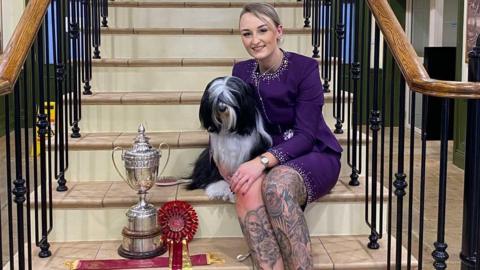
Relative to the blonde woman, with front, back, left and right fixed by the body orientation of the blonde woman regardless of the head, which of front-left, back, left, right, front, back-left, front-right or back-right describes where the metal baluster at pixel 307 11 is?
back-right

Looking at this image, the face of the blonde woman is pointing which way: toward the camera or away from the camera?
toward the camera

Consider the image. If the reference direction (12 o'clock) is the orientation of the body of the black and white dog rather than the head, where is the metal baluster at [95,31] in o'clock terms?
The metal baluster is roughly at 5 o'clock from the black and white dog.

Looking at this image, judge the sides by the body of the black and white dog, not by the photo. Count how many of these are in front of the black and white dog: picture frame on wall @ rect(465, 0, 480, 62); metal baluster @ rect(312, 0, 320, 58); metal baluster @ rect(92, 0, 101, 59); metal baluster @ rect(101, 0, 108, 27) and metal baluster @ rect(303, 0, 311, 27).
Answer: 0

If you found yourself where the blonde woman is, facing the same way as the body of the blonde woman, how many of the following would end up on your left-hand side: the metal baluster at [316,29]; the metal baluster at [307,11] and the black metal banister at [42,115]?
0

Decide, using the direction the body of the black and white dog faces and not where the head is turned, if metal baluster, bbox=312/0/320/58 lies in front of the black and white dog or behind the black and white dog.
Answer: behind

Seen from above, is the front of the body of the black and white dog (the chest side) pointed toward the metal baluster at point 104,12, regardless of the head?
no

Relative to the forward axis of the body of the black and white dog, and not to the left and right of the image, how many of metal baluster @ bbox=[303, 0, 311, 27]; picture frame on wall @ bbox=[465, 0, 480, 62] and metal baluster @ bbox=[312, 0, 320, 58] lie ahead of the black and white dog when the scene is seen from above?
0

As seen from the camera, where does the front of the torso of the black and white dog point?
toward the camera

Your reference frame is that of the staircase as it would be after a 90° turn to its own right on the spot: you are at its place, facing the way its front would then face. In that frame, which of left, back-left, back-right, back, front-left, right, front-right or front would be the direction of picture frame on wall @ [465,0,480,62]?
back-right
